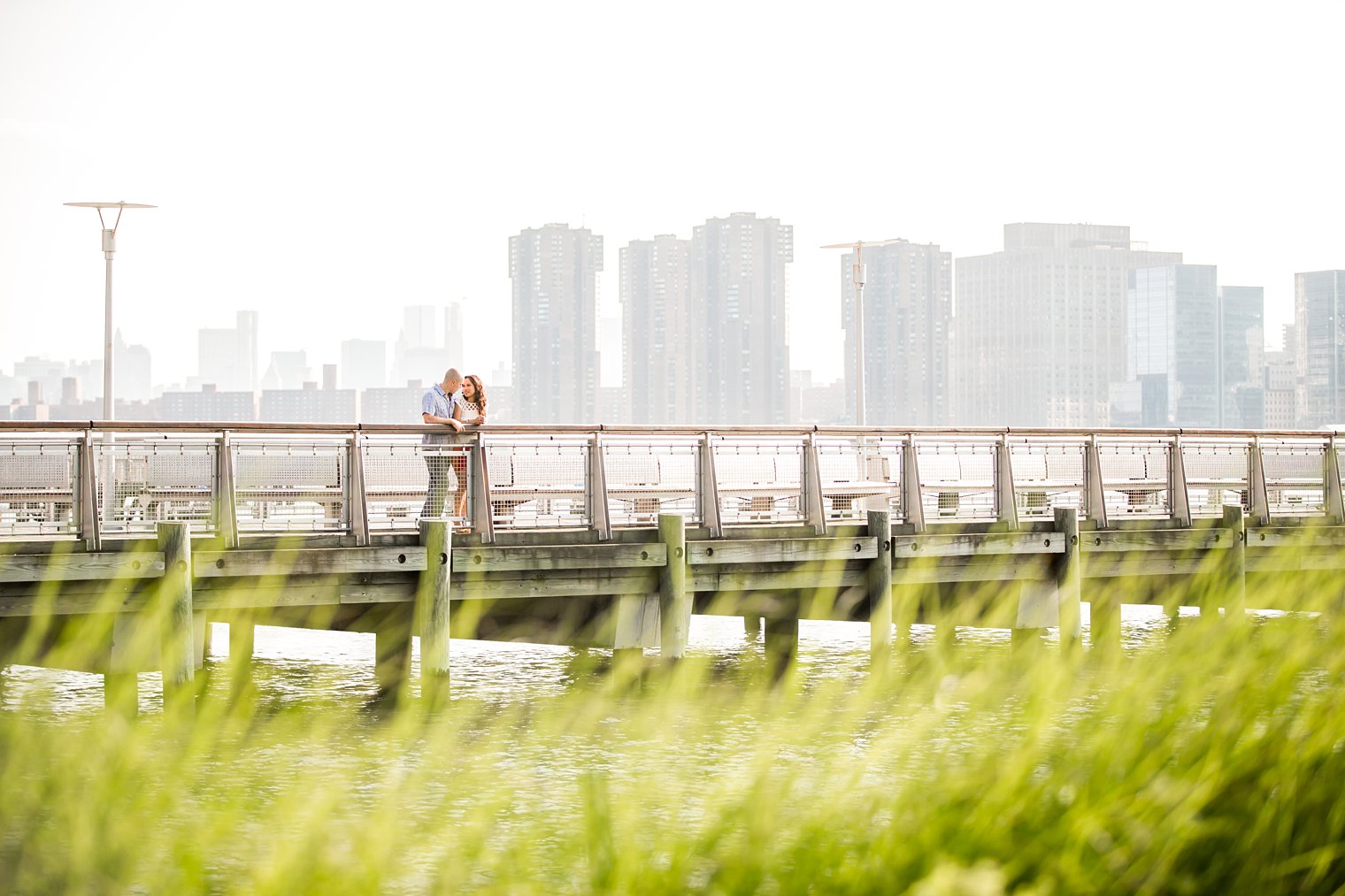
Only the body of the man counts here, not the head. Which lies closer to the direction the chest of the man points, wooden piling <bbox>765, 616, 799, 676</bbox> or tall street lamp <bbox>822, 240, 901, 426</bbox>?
the wooden piling

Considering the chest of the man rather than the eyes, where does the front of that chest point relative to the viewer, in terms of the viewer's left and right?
facing the viewer and to the right of the viewer

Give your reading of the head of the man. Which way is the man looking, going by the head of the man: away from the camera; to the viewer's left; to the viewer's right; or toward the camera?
to the viewer's right

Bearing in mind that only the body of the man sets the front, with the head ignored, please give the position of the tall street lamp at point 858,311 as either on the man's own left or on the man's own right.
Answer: on the man's own left

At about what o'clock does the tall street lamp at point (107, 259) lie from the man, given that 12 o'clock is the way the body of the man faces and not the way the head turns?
The tall street lamp is roughly at 7 o'clock from the man.
